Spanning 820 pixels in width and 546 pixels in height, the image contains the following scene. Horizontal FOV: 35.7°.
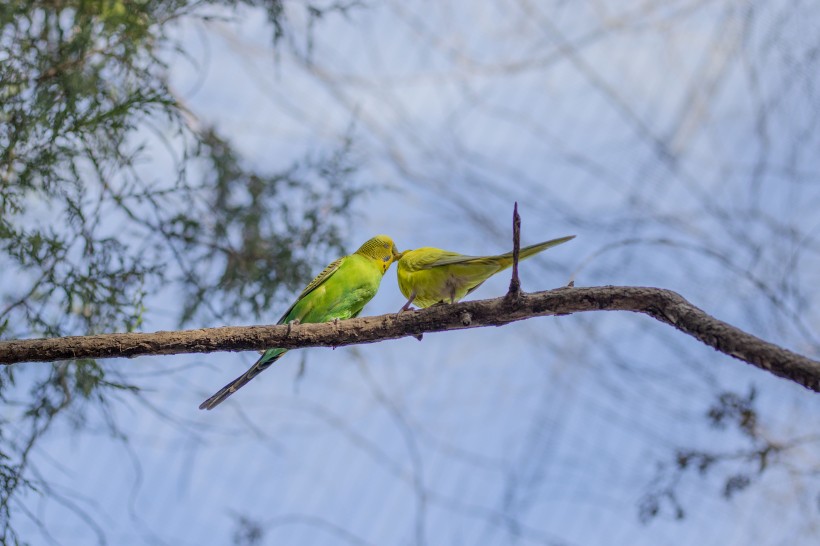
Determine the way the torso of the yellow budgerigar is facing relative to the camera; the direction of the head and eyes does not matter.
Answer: to the viewer's left

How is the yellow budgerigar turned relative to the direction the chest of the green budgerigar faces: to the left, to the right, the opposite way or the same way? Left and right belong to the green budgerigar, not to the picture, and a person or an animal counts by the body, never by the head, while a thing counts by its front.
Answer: the opposite way

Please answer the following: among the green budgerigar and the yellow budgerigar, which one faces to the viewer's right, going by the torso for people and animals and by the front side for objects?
the green budgerigar

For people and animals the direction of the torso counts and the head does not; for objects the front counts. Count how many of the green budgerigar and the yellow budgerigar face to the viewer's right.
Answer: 1

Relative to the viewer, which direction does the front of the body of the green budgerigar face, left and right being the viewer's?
facing to the right of the viewer
